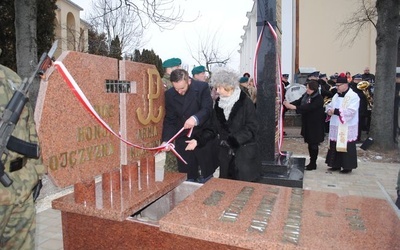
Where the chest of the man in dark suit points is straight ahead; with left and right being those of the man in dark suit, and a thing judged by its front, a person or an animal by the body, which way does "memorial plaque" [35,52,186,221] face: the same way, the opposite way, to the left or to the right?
to the left

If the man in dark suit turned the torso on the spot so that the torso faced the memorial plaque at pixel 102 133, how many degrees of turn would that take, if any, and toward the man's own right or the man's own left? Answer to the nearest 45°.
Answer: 0° — they already face it

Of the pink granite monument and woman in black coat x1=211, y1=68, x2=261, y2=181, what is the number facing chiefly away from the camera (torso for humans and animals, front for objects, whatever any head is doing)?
0

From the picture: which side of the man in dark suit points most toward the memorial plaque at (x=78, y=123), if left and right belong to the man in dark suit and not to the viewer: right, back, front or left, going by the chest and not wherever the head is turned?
front

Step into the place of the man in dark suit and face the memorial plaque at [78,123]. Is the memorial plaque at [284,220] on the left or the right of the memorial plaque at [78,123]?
left

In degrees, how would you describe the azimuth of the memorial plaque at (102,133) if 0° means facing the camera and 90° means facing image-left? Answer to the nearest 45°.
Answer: approximately 315°

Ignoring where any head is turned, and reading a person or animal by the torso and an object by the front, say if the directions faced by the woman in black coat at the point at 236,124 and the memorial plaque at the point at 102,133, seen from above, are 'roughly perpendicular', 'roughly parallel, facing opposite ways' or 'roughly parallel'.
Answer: roughly perpendicular

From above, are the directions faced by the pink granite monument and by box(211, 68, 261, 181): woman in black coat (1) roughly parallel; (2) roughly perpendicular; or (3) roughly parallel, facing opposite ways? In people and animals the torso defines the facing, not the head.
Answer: roughly perpendicular

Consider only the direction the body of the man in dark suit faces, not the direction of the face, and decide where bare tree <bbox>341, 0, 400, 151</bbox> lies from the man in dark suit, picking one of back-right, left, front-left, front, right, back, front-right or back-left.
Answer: back

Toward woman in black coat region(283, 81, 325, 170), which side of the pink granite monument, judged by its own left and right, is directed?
left

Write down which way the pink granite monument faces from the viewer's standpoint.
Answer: facing the viewer and to the right of the viewer

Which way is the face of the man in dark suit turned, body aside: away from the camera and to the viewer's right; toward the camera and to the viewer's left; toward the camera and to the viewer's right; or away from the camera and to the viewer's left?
toward the camera and to the viewer's left

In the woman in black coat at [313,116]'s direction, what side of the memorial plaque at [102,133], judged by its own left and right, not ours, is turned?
left
